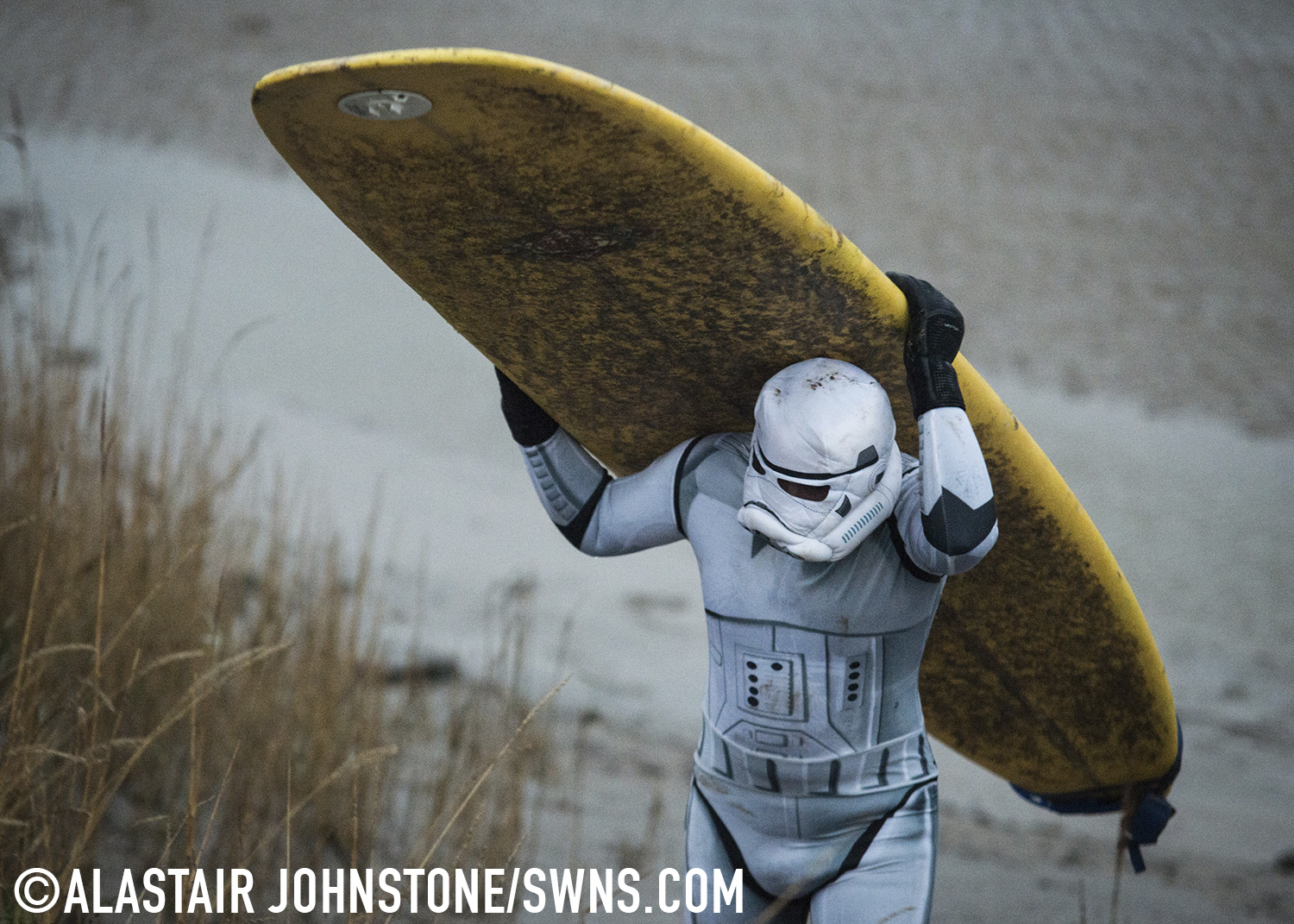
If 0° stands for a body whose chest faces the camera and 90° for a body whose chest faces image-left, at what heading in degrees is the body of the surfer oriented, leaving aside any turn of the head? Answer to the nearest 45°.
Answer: approximately 0°
